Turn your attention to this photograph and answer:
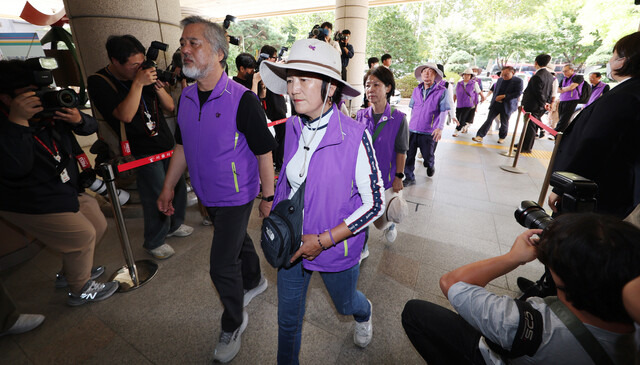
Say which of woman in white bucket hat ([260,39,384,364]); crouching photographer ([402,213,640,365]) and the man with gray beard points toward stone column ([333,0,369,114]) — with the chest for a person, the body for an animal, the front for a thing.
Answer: the crouching photographer

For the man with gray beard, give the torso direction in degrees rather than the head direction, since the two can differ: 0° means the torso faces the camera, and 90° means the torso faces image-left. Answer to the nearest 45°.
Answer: approximately 45°

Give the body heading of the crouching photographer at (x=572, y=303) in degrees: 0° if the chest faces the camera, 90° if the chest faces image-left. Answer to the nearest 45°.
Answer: approximately 135°

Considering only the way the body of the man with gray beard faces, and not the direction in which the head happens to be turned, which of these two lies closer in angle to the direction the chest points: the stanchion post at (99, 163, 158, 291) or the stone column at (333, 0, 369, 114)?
the stanchion post

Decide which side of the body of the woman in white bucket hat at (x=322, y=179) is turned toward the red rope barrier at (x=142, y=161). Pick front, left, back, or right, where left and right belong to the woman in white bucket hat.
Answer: right

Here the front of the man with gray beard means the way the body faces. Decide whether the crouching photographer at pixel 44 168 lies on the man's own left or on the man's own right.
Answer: on the man's own right

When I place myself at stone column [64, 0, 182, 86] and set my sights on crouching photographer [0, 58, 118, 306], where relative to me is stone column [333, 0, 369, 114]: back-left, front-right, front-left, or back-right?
back-left

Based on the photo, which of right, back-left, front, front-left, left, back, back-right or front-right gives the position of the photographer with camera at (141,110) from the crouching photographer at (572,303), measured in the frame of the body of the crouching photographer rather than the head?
front-left

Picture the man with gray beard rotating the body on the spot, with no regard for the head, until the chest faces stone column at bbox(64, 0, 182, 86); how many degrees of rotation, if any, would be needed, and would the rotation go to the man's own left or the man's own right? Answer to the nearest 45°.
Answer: approximately 90° to the man's own right

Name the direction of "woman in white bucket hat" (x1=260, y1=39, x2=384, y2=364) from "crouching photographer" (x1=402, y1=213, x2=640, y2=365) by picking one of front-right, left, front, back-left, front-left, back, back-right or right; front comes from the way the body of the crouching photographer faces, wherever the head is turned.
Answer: front-left

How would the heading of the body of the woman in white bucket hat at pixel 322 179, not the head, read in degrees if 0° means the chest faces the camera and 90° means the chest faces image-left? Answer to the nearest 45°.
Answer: approximately 45°

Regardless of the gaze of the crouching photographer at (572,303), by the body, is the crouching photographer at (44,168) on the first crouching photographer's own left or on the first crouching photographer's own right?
on the first crouching photographer's own left

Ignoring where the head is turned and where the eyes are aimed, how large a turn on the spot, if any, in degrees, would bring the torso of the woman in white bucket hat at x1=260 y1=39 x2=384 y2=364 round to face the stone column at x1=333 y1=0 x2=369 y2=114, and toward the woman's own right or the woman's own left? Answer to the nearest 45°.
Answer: approximately 135° to the woman's own right

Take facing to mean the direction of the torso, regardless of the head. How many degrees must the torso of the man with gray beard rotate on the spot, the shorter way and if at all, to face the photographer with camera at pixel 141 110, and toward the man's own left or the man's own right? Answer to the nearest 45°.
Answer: approximately 90° to the man's own right

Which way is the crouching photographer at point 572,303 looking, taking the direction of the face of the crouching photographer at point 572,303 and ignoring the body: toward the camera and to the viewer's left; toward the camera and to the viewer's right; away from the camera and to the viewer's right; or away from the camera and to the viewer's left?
away from the camera and to the viewer's left
